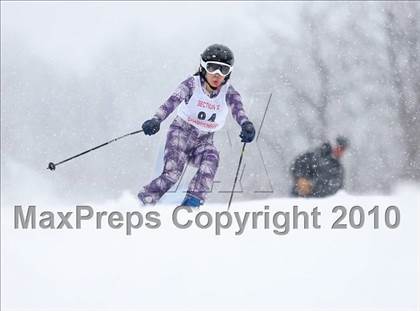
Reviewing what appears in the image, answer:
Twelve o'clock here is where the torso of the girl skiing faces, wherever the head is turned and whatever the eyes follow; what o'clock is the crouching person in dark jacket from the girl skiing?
The crouching person in dark jacket is roughly at 7 o'clock from the girl skiing.

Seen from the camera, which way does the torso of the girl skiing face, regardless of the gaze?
toward the camera

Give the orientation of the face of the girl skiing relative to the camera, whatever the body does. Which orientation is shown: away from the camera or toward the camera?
toward the camera
